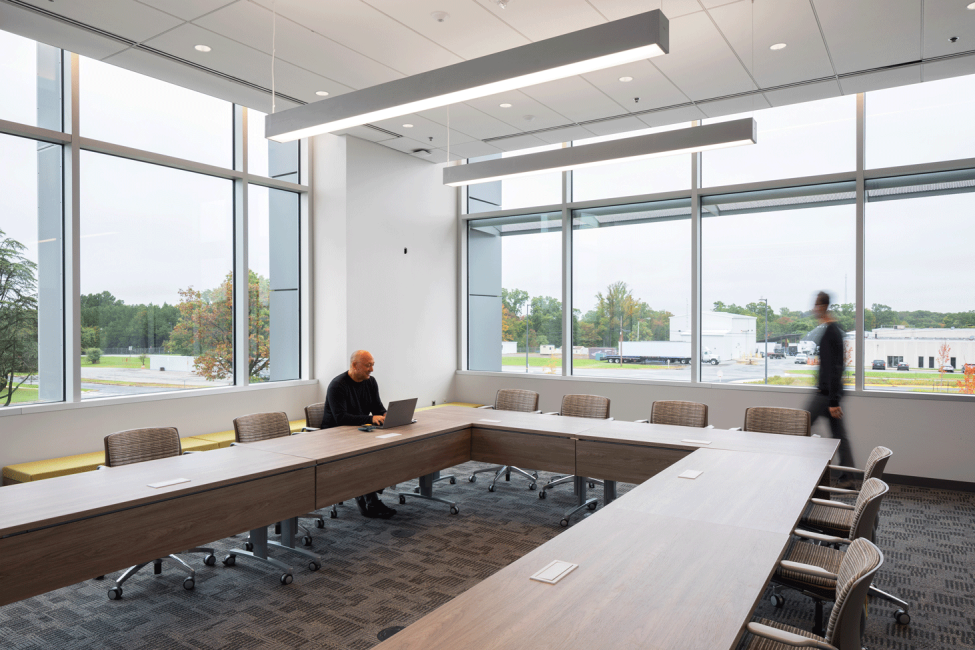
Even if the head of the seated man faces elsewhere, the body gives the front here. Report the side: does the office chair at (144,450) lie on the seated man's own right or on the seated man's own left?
on the seated man's own right

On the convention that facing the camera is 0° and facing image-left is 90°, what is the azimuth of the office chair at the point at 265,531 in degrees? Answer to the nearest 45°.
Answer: approximately 315°

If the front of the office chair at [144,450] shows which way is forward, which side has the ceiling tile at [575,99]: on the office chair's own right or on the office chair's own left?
on the office chair's own left

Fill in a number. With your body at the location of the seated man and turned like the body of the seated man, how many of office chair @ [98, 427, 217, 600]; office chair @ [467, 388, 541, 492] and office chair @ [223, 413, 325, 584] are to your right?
2

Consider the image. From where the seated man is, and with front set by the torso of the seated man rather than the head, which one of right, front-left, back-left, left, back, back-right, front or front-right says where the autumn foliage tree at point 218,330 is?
back

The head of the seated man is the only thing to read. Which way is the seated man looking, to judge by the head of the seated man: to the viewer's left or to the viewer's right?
to the viewer's right
